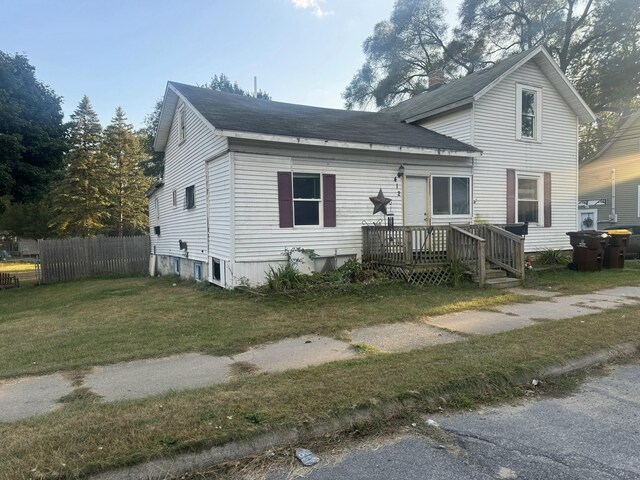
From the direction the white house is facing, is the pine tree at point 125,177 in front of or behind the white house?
behind

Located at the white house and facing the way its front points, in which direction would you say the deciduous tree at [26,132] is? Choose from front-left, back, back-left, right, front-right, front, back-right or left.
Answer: back-right

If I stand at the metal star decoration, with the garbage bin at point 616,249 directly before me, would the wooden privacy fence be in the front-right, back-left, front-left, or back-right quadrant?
back-left

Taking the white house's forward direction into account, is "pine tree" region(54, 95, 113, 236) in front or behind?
behind

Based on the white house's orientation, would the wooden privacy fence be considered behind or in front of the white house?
behind

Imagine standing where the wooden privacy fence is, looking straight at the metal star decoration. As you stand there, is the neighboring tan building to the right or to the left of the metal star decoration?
left

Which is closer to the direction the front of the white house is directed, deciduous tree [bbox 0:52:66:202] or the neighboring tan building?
the neighboring tan building

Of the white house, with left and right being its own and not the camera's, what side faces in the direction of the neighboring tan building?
left
